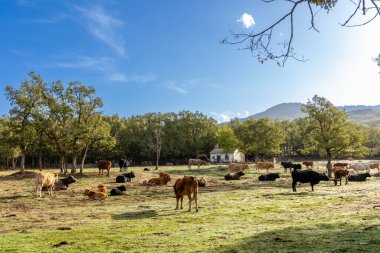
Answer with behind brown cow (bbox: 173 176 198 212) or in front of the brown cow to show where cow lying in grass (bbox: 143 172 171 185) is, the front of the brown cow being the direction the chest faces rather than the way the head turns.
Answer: in front

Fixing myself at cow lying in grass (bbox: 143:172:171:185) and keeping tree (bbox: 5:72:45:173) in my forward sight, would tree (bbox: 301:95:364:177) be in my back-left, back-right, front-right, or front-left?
back-right

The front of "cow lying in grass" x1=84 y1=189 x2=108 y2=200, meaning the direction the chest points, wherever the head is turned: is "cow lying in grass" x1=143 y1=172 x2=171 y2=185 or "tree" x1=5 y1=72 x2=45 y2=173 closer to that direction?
the tree

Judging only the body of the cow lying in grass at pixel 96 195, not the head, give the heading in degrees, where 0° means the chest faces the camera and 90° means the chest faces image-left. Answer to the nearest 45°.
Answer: approximately 90°

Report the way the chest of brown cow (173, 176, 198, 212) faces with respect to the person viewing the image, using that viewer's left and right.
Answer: facing away from the viewer and to the left of the viewer

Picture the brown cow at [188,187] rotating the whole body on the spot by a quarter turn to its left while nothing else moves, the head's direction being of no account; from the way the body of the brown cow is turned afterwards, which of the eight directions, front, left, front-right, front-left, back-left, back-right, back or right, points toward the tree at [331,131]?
back

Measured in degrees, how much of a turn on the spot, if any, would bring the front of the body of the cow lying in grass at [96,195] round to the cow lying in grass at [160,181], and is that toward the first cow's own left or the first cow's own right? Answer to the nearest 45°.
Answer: approximately 135° to the first cow's own right
